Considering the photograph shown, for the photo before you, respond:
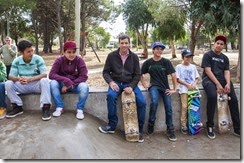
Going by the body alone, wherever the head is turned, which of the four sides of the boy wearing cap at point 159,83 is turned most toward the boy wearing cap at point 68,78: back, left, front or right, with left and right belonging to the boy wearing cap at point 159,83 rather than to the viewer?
right

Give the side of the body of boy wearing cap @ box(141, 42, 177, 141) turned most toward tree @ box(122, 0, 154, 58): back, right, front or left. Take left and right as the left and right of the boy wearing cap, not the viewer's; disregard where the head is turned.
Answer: back

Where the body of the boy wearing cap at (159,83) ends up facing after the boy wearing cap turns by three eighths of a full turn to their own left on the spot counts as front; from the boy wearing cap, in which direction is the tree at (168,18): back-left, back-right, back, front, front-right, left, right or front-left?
front-left

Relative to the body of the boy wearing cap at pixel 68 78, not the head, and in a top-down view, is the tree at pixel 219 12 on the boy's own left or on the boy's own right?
on the boy's own left

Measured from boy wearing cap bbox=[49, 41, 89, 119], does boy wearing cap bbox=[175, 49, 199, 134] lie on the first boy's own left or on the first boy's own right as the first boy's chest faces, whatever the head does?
on the first boy's own left

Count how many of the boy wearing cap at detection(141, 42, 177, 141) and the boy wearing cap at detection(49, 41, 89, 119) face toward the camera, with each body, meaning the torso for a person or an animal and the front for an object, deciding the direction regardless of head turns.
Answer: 2

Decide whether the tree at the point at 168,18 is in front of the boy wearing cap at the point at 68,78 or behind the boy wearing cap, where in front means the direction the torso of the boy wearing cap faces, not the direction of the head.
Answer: behind

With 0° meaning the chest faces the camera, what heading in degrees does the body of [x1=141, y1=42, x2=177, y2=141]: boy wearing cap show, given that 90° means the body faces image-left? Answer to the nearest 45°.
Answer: approximately 0°

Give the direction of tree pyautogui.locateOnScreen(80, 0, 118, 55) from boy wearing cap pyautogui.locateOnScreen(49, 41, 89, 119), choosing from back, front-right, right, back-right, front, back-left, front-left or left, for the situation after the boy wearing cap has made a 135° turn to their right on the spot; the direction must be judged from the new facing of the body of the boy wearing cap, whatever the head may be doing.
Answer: front-right
